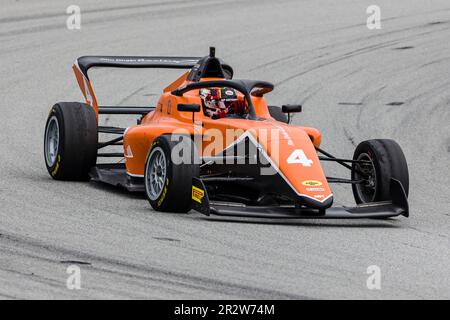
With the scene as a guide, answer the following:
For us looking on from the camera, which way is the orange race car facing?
facing the viewer and to the right of the viewer
